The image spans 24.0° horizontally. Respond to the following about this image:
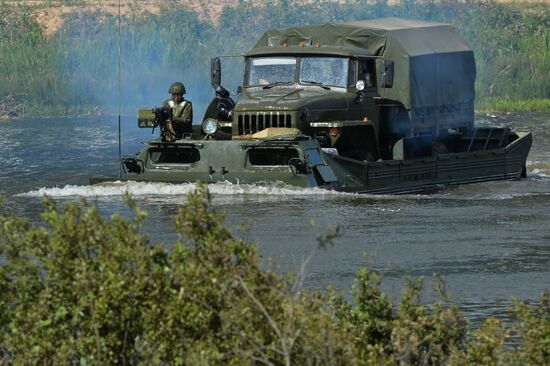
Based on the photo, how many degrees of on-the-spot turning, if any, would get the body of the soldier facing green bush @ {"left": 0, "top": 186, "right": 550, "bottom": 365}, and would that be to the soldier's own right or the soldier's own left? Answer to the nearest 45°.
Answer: approximately 45° to the soldier's own left

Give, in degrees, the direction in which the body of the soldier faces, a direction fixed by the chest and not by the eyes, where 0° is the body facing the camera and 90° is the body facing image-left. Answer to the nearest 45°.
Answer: approximately 45°
